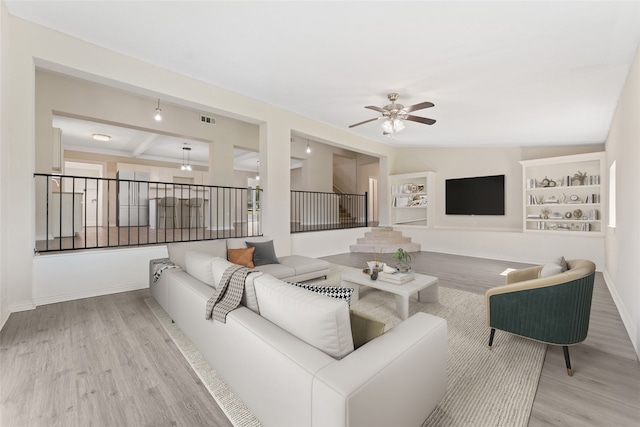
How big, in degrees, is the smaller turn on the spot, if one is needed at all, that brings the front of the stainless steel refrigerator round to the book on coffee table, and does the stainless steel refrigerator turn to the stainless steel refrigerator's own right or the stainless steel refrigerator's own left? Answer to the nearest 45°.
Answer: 0° — it already faces it

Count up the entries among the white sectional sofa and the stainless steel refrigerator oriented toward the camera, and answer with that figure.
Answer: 1

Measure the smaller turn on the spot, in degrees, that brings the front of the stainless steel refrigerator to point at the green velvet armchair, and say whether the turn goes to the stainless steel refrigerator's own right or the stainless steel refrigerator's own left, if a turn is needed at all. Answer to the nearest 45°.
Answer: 0° — it already faces it

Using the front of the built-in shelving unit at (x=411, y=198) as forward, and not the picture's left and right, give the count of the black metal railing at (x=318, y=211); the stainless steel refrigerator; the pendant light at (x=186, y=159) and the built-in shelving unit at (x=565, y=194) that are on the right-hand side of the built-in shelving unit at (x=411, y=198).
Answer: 3

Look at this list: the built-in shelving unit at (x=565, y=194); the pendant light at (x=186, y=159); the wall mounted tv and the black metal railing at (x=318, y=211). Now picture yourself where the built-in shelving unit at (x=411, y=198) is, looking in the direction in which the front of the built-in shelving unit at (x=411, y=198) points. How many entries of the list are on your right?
2

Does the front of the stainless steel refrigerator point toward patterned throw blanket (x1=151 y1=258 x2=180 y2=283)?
yes

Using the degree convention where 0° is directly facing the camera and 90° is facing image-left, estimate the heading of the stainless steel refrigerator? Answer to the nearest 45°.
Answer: approximately 0°

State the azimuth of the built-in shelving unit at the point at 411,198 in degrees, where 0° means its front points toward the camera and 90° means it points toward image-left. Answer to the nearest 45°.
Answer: approximately 0°

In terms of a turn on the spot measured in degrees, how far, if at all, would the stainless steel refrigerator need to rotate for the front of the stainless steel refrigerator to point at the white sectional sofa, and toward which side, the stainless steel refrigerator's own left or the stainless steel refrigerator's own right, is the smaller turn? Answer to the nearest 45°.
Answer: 0° — it already faces it

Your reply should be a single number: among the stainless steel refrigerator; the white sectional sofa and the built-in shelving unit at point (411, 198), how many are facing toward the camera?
2

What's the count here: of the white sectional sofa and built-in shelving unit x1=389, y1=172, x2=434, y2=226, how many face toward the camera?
1

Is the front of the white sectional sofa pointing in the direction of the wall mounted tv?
yes

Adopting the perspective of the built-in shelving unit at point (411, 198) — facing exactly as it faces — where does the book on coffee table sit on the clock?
The book on coffee table is roughly at 12 o'clock from the built-in shelving unit.

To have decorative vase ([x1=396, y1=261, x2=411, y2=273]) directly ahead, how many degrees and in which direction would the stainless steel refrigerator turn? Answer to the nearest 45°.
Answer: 0° — it already faces it
